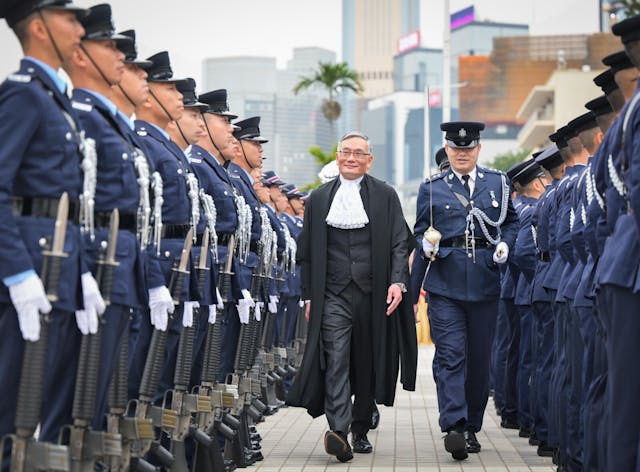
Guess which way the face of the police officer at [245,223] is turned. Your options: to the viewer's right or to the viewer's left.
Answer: to the viewer's right

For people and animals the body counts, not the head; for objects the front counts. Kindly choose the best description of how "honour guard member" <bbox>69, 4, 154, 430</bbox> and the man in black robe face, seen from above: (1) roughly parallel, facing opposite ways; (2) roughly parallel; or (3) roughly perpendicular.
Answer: roughly perpendicular

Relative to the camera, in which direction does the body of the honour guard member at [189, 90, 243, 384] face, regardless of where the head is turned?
to the viewer's right

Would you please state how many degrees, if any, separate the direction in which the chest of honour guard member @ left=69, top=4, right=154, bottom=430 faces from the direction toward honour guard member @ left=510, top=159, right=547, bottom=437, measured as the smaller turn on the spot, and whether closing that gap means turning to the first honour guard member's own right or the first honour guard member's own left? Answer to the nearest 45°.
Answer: approximately 45° to the first honour guard member's own left

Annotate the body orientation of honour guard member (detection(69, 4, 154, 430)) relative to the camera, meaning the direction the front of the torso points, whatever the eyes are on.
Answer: to the viewer's right

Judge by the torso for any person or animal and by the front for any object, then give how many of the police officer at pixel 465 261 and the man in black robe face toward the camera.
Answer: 2

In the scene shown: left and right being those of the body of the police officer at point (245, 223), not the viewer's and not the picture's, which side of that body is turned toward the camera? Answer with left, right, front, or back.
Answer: right
